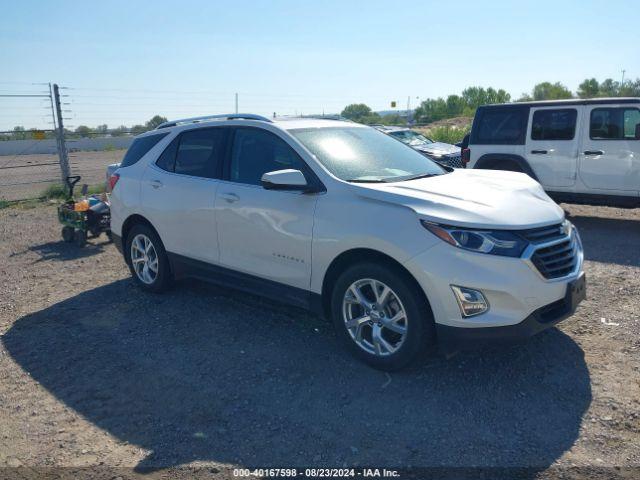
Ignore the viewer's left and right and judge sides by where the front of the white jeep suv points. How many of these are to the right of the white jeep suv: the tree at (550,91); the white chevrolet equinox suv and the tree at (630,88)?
1

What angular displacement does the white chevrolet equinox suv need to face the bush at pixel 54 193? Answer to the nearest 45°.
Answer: approximately 180°

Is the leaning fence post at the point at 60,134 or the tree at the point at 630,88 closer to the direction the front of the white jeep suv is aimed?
the tree

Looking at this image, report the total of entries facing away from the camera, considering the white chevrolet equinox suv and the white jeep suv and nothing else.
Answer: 0

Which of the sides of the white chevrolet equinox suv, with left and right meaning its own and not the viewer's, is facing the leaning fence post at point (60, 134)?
back

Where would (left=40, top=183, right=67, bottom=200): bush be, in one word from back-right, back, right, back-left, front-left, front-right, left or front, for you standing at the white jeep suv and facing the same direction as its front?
back

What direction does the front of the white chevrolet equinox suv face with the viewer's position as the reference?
facing the viewer and to the right of the viewer

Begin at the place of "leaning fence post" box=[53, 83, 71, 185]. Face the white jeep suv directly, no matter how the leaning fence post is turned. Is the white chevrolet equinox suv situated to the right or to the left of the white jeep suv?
right

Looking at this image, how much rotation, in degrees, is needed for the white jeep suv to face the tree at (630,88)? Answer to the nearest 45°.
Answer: approximately 90° to its left

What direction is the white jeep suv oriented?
to the viewer's right

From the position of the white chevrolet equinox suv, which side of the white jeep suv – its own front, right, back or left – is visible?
right

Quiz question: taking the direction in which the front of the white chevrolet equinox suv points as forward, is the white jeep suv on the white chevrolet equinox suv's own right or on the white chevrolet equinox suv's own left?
on the white chevrolet equinox suv's own left

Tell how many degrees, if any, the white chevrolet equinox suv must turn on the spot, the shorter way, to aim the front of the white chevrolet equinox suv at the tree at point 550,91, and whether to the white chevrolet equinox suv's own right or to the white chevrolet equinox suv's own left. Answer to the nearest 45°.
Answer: approximately 135° to the white chevrolet equinox suv's own left

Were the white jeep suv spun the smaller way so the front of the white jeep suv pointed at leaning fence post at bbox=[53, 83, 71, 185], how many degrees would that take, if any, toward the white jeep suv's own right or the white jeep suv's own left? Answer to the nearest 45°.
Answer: approximately 180°
